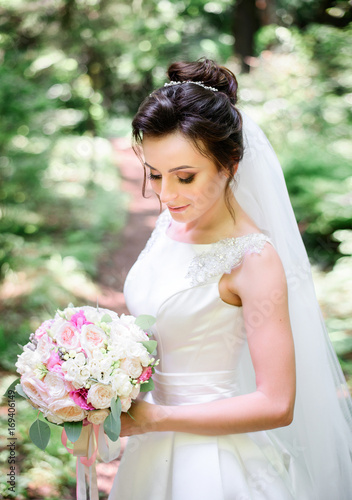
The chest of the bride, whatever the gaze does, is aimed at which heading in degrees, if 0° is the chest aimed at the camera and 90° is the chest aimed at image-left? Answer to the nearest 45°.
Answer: approximately 45°
